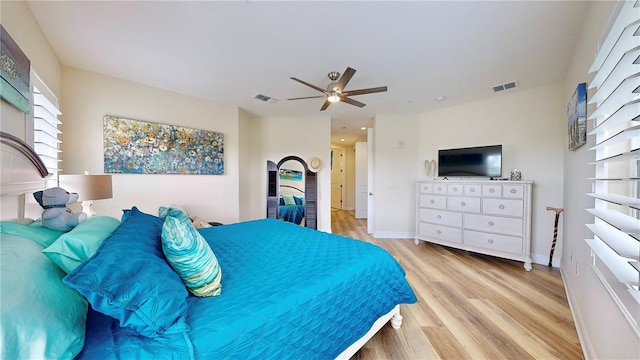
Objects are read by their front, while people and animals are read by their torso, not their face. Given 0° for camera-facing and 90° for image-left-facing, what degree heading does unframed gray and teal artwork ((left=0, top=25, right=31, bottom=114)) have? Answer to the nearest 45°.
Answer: approximately 270°

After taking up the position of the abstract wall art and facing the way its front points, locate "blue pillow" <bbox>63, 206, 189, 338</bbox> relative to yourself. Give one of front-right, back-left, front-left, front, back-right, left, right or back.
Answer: front-right

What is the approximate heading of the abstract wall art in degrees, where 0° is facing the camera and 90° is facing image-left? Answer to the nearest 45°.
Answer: approximately 315°

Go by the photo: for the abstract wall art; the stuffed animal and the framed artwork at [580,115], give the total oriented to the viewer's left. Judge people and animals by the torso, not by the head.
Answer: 1

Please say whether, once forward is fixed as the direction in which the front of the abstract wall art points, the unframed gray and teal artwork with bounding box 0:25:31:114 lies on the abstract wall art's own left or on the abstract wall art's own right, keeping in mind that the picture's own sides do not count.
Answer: on the abstract wall art's own right

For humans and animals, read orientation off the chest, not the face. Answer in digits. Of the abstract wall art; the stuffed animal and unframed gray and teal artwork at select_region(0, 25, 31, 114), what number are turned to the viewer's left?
0

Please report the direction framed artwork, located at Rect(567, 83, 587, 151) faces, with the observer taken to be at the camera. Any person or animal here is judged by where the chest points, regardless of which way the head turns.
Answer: facing to the left of the viewer

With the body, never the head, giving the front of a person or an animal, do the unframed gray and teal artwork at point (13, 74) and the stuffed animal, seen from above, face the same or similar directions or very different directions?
same or similar directions

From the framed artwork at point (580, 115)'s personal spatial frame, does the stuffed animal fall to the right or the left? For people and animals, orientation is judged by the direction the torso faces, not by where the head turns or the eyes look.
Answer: on its left

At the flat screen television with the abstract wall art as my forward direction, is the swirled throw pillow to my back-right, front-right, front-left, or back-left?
front-left

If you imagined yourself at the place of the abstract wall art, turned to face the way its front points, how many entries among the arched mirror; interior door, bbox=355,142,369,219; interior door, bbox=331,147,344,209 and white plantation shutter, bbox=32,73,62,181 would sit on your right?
1

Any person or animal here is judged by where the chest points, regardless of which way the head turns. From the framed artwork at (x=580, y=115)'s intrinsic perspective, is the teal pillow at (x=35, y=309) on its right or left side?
on its left

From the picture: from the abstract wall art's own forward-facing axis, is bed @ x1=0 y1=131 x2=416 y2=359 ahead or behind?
ahead

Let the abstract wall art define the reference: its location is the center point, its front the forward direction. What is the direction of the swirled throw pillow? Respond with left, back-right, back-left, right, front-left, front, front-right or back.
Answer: front-right
